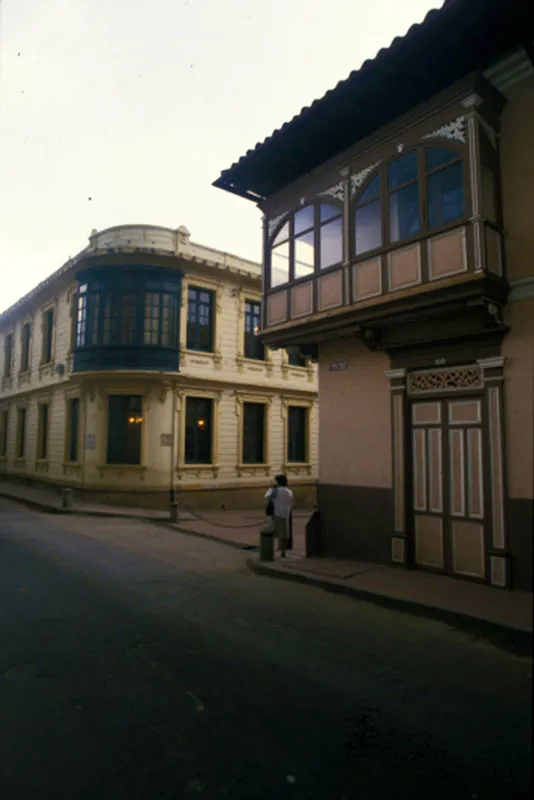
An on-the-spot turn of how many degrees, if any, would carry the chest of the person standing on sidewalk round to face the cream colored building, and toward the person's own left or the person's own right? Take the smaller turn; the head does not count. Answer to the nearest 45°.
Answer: approximately 45° to the person's own left

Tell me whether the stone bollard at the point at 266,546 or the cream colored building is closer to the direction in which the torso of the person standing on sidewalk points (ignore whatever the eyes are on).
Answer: the cream colored building

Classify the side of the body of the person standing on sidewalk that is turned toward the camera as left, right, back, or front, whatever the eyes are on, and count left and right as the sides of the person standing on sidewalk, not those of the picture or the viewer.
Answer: back

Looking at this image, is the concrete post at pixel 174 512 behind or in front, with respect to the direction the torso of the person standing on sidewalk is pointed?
in front
